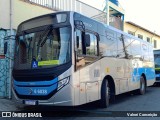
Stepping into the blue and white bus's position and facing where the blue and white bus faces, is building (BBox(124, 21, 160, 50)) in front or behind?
behind

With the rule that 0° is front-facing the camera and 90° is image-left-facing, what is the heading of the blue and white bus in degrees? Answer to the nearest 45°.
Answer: approximately 45°
